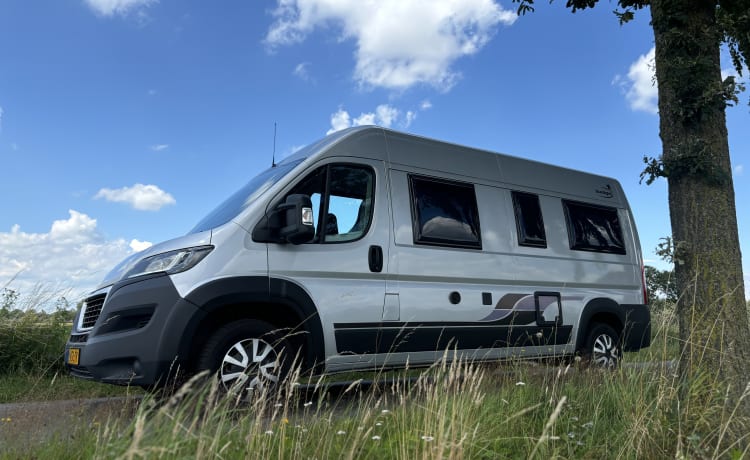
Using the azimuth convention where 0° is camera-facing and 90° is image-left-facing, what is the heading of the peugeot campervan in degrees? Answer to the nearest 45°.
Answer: approximately 45°
